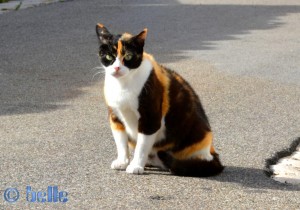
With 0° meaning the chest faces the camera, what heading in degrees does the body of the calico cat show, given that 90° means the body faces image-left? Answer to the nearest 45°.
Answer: approximately 45°
